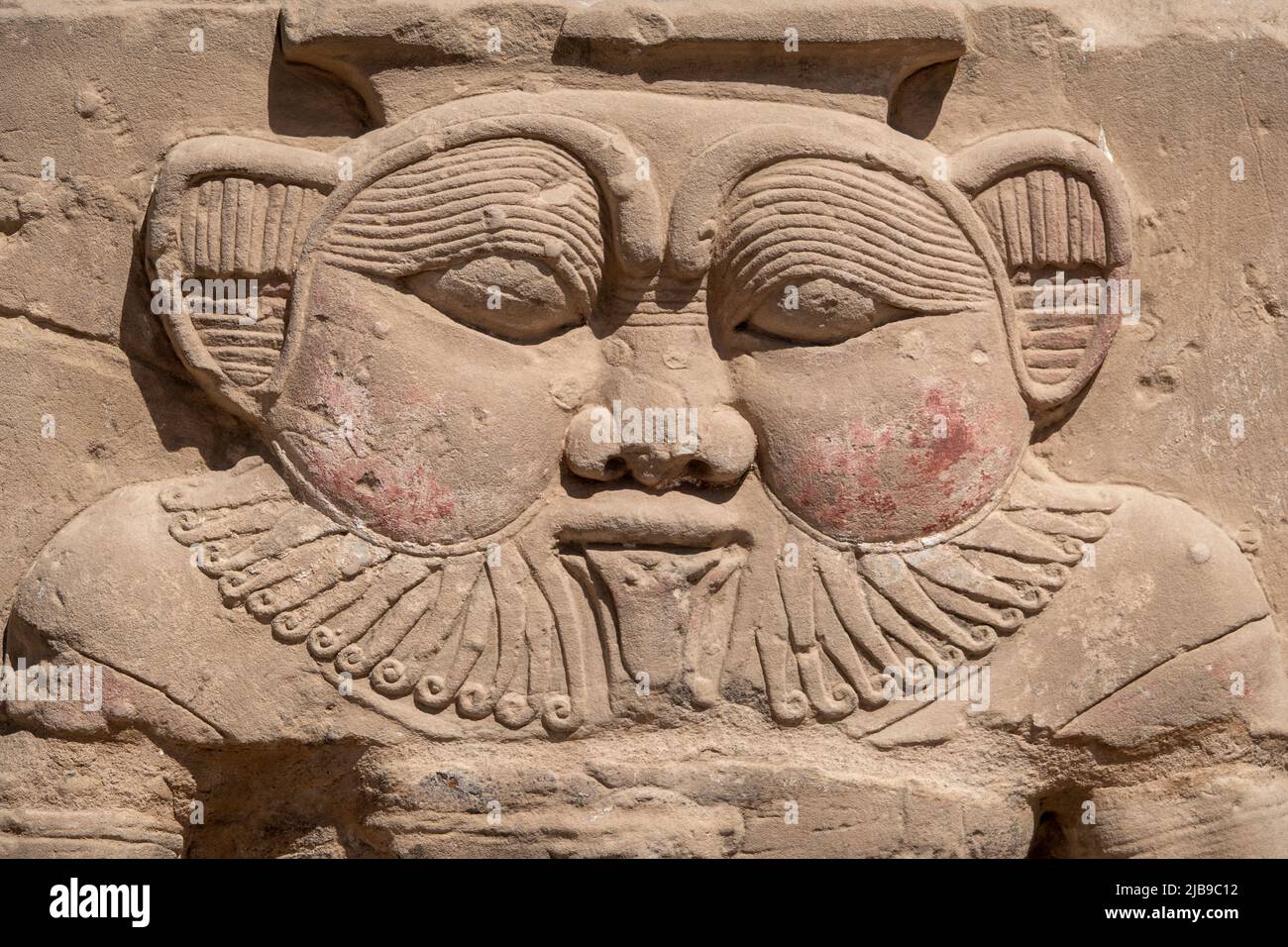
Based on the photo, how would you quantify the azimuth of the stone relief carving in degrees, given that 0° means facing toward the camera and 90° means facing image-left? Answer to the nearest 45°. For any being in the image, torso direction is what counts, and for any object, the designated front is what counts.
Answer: approximately 0°
